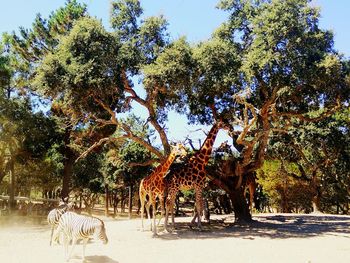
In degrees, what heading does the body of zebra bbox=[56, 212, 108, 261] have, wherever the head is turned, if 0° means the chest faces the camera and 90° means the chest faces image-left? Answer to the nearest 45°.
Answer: approximately 270°

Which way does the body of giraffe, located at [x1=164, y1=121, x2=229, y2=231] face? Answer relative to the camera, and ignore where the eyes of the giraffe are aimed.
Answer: to the viewer's right

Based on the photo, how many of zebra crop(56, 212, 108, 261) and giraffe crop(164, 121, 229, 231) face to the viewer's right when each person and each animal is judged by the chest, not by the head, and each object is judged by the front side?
2

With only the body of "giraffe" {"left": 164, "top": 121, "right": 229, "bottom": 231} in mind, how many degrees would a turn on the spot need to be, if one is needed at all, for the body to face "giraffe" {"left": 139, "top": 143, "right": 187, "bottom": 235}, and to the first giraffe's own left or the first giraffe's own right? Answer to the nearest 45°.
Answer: approximately 180°

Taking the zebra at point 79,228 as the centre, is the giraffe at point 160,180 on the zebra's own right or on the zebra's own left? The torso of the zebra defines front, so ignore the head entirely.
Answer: on the zebra's own left

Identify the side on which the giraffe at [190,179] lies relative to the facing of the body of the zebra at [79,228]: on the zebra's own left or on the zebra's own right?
on the zebra's own left

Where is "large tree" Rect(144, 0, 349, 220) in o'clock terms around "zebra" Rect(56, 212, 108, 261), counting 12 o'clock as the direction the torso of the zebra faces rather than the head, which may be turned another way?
The large tree is roughly at 11 o'clock from the zebra.
